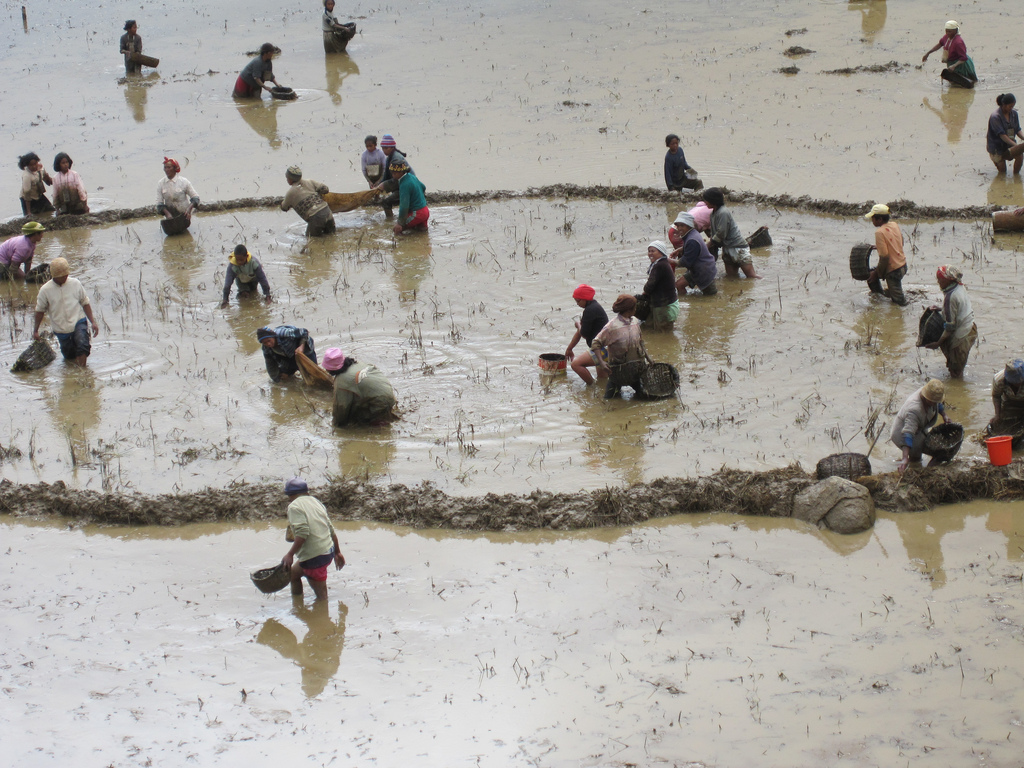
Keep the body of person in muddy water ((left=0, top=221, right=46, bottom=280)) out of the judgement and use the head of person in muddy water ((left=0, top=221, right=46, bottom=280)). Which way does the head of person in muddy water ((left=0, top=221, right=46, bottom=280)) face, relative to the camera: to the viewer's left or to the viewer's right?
to the viewer's right

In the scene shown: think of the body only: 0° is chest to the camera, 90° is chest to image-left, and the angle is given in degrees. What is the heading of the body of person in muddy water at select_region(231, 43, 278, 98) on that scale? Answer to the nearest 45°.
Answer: approximately 270°

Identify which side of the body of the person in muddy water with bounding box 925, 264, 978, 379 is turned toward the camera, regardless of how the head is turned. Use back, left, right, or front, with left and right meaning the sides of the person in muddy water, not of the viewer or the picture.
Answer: left

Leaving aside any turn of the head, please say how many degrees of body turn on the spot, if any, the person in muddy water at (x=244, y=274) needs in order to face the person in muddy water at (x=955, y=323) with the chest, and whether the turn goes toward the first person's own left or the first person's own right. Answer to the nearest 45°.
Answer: approximately 45° to the first person's own left

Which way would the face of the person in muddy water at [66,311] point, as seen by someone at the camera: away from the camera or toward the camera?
toward the camera

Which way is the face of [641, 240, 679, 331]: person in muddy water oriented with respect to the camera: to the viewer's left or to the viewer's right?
to the viewer's left

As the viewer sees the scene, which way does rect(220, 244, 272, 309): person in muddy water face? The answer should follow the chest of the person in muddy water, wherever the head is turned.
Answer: toward the camera

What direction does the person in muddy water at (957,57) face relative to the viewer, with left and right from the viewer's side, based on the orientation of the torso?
facing the viewer and to the left of the viewer

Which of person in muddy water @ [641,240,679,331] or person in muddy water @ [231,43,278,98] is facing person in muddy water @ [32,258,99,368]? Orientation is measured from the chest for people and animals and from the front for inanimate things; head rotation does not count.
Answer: person in muddy water @ [641,240,679,331]

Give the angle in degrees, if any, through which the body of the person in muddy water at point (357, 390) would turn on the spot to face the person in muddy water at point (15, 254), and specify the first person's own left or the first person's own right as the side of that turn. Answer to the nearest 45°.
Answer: approximately 45° to the first person's own right

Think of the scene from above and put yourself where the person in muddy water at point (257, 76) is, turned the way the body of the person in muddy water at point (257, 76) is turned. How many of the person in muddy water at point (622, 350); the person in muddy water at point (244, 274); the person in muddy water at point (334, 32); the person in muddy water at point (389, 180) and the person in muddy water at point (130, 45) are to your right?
3

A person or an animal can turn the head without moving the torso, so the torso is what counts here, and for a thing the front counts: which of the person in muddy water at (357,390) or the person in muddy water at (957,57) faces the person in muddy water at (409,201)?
the person in muddy water at (957,57)

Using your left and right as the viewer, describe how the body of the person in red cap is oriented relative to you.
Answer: facing to the left of the viewer

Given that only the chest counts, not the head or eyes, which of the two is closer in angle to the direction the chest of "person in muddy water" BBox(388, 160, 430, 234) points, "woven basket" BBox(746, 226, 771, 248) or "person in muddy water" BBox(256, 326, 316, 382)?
the person in muddy water

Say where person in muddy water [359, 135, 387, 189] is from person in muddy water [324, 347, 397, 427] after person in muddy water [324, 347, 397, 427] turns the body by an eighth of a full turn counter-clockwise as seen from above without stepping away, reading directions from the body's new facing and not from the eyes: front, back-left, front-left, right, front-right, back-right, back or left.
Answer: back-right

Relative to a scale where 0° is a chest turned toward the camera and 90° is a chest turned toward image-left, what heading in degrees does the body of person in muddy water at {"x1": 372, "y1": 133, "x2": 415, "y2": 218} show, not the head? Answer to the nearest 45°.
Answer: approximately 45°

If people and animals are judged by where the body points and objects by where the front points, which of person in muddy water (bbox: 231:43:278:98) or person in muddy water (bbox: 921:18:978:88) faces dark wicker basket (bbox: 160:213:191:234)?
person in muddy water (bbox: 921:18:978:88)

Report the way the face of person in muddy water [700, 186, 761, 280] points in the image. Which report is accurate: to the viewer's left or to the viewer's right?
to the viewer's left

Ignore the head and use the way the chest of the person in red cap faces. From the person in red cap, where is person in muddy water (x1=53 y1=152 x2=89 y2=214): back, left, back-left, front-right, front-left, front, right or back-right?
front-right

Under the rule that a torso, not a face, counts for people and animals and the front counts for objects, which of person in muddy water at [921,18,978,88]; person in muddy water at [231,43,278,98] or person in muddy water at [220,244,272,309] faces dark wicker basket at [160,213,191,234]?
person in muddy water at [921,18,978,88]
